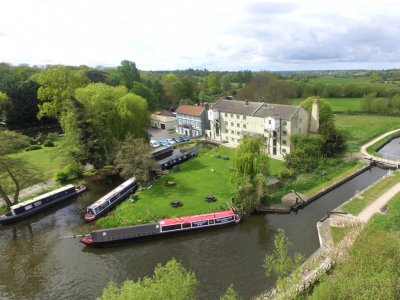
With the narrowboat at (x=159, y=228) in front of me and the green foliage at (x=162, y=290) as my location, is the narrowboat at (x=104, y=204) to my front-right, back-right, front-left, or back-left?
front-left

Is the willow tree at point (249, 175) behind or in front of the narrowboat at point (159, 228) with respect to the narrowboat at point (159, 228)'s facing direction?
behind

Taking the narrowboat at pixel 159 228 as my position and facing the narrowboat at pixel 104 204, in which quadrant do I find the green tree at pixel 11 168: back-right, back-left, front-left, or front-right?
front-left

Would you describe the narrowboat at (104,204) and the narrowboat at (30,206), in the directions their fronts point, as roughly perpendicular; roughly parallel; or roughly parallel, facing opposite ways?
roughly parallel

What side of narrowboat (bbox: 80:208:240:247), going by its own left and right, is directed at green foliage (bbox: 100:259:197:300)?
left
